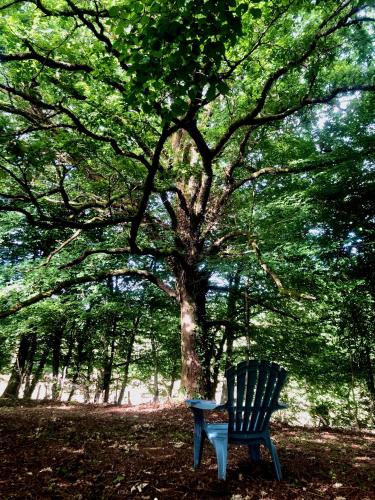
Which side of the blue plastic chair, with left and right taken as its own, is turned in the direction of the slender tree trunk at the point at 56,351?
front

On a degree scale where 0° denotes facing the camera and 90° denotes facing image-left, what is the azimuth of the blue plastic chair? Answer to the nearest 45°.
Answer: approximately 135°

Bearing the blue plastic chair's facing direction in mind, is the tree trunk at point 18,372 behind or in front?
in front
